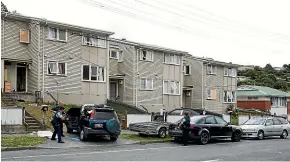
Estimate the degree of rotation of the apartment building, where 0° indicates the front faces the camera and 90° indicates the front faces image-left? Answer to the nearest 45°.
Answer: approximately 315°

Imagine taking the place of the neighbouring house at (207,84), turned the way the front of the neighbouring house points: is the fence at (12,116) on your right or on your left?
on your right

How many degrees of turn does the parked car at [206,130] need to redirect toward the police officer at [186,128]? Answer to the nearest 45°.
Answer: approximately 180°

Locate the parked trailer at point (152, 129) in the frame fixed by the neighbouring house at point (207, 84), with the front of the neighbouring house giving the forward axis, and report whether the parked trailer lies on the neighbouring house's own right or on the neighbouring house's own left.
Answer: on the neighbouring house's own right

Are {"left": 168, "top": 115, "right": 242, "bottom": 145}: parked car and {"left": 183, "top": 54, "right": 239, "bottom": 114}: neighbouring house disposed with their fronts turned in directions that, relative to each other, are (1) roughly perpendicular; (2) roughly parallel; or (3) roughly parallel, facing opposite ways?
roughly perpendicular

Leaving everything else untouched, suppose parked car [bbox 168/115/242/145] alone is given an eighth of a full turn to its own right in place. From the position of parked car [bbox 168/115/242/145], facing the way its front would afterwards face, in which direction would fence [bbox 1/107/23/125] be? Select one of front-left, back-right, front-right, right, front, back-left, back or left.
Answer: back

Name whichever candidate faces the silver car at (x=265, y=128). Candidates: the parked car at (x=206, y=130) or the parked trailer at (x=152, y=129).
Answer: the parked car at (x=206, y=130)
